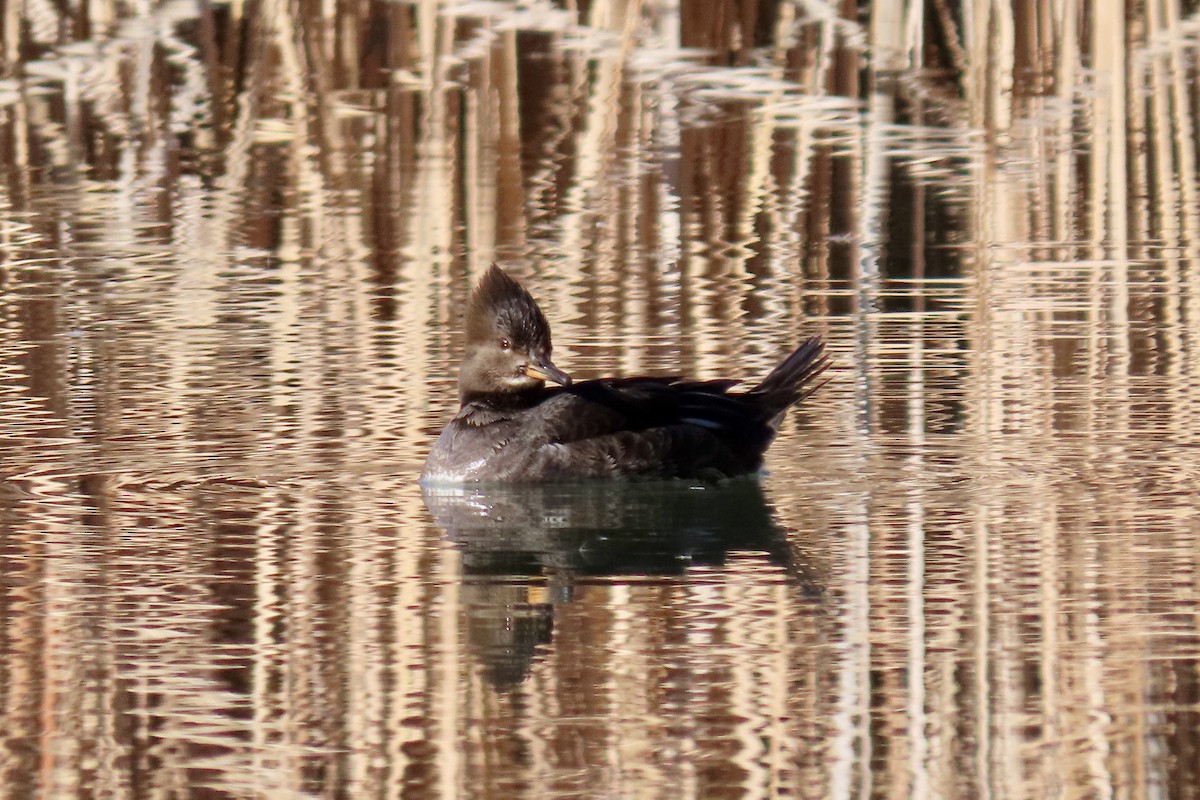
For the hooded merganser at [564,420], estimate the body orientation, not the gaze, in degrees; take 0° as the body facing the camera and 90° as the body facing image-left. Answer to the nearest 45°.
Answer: approximately 90°
